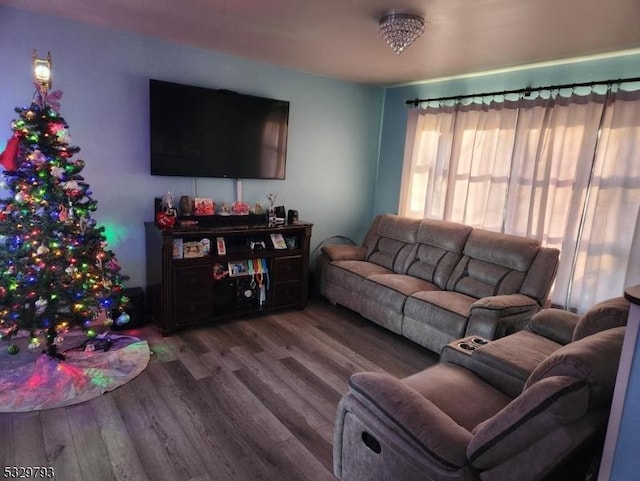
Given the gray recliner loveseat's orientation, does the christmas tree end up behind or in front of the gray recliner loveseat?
in front

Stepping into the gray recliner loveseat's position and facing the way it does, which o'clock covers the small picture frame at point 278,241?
The small picture frame is roughly at 12 o'clock from the gray recliner loveseat.

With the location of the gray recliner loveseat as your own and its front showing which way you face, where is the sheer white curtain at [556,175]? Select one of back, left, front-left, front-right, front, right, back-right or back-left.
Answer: front-right

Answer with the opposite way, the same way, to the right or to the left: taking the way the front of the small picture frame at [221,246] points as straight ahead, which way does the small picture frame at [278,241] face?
the same way

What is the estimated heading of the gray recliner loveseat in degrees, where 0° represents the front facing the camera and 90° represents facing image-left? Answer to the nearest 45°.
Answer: approximately 135°

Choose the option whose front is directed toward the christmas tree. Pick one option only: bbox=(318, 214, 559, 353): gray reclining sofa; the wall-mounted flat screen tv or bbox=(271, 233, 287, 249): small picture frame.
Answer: the gray reclining sofa

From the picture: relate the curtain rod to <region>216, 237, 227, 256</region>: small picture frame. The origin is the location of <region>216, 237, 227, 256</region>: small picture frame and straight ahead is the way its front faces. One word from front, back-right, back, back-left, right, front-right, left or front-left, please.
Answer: front-left

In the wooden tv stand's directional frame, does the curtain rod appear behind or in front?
in front

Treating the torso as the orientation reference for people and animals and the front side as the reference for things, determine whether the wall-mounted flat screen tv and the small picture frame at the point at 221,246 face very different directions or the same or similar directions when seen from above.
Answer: same or similar directions

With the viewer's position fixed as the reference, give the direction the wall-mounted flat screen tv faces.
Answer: facing the viewer and to the right of the viewer

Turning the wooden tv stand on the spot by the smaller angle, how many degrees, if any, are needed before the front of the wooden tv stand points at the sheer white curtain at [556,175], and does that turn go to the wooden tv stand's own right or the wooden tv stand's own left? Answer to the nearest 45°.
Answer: approximately 45° to the wooden tv stand's own left

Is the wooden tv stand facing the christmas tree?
no

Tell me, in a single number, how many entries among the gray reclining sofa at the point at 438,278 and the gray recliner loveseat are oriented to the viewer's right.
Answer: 0

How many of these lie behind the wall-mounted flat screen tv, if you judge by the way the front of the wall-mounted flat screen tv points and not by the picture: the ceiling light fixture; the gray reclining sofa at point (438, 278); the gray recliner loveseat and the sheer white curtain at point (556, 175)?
0

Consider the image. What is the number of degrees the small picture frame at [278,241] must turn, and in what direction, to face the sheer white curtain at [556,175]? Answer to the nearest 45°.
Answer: approximately 45° to its left

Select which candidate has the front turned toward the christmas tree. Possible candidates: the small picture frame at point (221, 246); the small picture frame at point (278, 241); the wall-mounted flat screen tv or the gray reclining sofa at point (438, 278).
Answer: the gray reclining sofa

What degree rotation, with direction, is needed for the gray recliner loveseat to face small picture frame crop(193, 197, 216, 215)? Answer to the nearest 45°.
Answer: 0° — it already faces it
